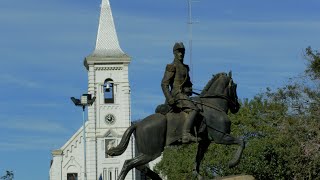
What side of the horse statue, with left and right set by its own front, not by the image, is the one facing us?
right

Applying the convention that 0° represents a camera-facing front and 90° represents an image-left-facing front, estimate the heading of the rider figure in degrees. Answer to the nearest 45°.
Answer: approximately 315°
